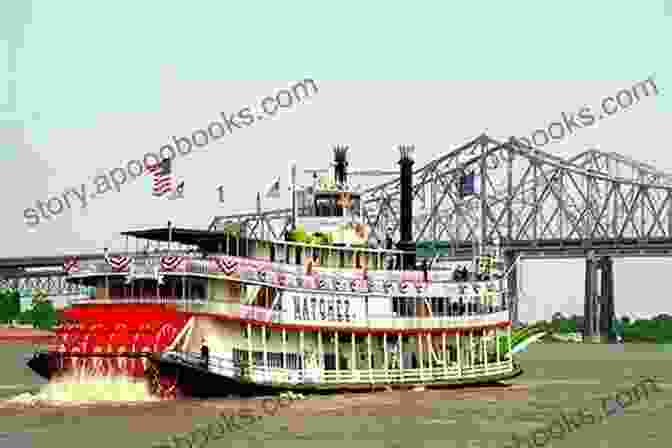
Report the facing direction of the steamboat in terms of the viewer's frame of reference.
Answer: facing away from the viewer and to the right of the viewer
